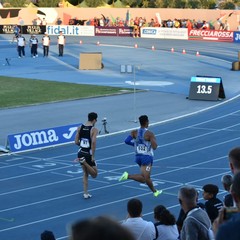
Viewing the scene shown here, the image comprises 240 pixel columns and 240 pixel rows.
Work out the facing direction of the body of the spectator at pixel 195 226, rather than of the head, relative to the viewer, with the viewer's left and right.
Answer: facing away from the viewer and to the left of the viewer

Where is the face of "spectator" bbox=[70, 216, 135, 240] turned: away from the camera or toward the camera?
away from the camera

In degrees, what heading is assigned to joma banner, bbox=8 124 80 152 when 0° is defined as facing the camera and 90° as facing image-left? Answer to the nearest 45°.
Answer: approximately 315°

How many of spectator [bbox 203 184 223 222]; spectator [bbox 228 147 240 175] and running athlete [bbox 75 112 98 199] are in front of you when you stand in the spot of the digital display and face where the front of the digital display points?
3

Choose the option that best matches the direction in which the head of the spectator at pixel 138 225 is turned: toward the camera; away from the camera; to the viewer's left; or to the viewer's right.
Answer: away from the camera

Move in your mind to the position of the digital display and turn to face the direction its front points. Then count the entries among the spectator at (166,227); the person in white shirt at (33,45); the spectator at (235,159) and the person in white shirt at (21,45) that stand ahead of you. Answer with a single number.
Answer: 2

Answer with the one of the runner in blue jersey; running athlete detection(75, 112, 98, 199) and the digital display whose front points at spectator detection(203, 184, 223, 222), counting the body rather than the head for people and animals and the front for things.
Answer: the digital display

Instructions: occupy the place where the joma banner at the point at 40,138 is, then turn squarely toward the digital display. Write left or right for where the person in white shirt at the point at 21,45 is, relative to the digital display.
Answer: left

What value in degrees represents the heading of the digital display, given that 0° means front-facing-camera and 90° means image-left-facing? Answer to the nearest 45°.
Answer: approximately 0°
